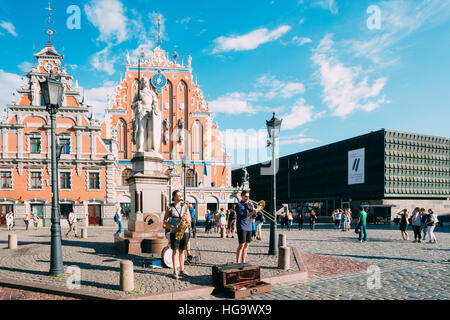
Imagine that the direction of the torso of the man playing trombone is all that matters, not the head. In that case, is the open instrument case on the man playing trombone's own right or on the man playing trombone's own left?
on the man playing trombone's own right

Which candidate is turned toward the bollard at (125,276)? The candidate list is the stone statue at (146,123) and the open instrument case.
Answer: the stone statue

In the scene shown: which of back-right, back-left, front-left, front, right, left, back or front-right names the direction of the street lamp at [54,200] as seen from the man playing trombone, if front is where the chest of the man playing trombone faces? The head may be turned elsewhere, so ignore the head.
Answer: back-right

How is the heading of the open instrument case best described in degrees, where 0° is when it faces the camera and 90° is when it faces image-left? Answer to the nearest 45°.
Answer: approximately 315°

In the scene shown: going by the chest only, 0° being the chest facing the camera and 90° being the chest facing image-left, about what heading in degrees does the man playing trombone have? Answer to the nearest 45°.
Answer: approximately 315°

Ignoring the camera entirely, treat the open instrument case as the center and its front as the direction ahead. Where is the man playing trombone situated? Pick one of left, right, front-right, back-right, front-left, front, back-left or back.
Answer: back-left

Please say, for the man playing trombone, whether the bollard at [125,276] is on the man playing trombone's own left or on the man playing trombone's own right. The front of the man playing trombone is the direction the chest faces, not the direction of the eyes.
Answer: on the man playing trombone's own right

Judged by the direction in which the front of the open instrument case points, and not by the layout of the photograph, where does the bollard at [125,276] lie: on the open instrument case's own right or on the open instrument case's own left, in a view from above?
on the open instrument case's own right
